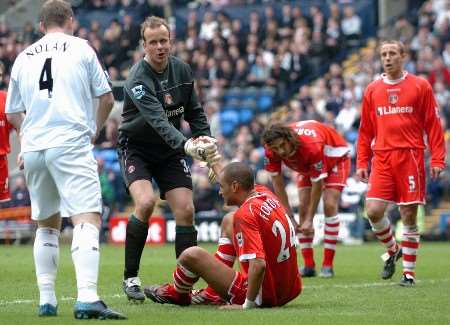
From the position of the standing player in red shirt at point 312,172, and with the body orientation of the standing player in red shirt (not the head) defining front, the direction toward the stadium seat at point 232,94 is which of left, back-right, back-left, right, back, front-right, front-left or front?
back-right

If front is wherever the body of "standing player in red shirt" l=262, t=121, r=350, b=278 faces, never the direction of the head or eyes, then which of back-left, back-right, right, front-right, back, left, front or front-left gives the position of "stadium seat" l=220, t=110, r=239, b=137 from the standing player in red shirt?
back-right

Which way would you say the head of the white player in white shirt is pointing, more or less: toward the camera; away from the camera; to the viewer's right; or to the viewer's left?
away from the camera

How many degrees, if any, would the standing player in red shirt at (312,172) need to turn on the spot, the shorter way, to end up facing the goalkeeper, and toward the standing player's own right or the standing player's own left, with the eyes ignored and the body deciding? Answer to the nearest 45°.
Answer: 0° — they already face them

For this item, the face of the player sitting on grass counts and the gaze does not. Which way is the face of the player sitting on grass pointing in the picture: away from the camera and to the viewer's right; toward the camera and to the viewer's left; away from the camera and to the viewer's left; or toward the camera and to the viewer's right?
away from the camera and to the viewer's left

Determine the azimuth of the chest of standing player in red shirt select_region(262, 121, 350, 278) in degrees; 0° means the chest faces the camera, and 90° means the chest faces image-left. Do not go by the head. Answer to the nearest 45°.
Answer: approximately 45°

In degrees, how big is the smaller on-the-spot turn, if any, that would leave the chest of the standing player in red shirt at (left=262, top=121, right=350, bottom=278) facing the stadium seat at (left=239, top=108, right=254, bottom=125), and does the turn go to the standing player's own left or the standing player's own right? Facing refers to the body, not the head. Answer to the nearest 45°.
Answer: approximately 135° to the standing player's own right

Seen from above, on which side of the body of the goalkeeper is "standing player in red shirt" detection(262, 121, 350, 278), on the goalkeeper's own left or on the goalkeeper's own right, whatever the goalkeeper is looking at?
on the goalkeeper's own left

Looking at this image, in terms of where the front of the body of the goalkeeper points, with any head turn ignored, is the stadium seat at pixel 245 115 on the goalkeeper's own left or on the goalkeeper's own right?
on the goalkeeper's own left

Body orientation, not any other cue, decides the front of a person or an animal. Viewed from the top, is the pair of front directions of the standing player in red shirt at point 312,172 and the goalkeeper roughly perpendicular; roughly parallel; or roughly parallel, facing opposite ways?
roughly perpendicular
